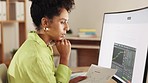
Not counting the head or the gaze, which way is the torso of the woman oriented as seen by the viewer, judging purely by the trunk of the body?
to the viewer's right

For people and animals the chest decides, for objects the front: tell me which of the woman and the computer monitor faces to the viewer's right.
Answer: the woman

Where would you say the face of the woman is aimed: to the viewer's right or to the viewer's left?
to the viewer's right

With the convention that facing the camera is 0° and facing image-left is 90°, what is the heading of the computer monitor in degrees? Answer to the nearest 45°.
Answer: approximately 45°

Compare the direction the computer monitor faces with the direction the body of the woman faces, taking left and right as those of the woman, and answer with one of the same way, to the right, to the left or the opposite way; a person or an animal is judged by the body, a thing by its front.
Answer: the opposite way

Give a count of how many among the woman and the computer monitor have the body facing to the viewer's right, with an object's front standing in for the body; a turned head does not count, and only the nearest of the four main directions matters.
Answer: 1

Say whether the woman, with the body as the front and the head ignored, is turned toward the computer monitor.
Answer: yes
